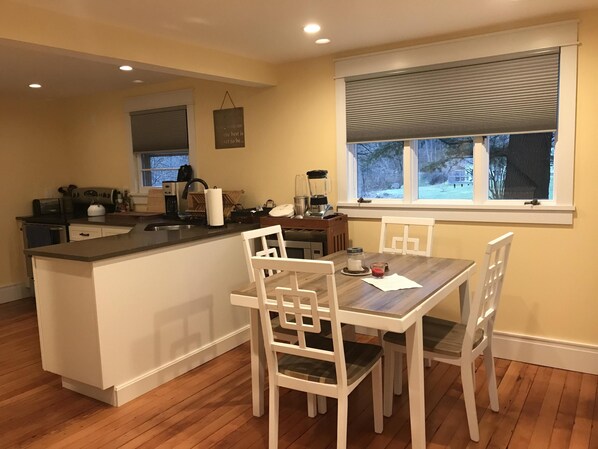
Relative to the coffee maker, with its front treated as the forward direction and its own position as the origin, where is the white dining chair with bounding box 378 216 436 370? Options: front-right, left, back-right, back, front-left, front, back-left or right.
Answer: left

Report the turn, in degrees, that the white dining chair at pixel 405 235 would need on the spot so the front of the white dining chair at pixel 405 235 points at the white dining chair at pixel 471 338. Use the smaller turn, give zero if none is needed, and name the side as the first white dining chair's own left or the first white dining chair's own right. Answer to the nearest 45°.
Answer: approximately 45° to the first white dining chair's own left

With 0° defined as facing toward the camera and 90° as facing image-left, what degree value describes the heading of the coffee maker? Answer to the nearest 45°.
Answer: approximately 45°

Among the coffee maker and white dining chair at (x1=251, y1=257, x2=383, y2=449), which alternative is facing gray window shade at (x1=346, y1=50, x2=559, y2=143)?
the white dining chair

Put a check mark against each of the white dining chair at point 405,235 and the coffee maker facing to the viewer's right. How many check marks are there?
0

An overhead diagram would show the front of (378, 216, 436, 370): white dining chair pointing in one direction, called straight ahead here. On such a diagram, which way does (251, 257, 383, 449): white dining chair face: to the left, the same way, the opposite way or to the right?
the opposite way

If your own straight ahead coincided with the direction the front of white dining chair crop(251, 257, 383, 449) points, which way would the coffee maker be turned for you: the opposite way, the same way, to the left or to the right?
the opposite way

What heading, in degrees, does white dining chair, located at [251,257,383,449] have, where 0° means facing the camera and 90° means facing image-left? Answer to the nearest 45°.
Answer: approximately 225°

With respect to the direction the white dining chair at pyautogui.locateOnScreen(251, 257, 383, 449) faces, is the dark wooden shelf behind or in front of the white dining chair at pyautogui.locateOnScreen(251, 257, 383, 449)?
in front

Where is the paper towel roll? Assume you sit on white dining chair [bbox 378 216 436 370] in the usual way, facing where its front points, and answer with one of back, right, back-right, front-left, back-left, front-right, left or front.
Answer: front-right

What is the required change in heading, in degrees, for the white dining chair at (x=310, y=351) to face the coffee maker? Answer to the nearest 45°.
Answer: approximately 90° to its left

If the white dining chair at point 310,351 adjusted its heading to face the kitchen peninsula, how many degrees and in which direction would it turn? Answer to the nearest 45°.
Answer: approximately 90° to its left

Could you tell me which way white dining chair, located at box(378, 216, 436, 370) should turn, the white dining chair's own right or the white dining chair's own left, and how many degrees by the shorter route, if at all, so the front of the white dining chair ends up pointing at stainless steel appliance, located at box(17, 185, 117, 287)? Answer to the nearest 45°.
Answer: approximately 45° to the white dining chair's own right
